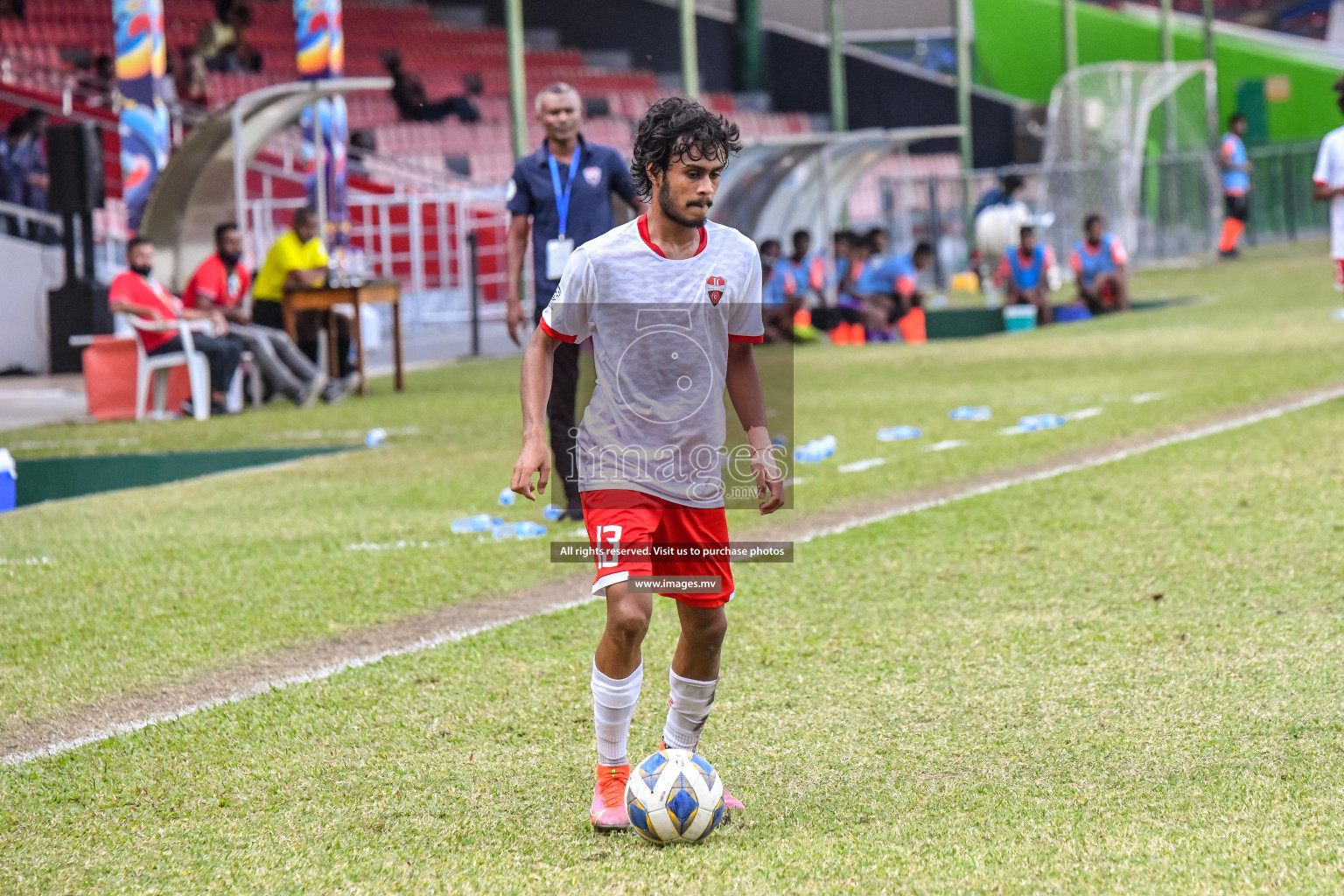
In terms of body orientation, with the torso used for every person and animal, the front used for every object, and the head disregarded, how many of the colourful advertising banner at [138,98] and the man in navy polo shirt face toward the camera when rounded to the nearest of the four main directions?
2

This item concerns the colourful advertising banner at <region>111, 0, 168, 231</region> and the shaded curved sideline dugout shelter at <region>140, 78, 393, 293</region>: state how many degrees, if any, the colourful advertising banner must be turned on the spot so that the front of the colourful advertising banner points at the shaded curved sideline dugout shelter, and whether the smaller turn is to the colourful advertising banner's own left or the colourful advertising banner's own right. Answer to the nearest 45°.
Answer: approximately 45° to the colourful advertising banner's own left

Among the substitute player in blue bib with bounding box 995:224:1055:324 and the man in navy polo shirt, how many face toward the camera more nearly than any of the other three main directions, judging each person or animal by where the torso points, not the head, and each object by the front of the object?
2

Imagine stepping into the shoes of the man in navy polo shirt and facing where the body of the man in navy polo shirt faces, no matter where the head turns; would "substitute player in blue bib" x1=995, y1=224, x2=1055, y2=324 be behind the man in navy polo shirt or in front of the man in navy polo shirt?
behind

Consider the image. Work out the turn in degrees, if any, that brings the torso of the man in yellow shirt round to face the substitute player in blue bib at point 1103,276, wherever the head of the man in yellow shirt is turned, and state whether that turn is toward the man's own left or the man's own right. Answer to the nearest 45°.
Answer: approximately 90° to the man's own left

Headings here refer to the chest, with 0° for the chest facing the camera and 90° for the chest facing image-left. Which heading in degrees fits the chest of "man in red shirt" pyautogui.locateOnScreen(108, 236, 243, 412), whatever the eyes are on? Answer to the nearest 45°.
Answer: approximately 315°

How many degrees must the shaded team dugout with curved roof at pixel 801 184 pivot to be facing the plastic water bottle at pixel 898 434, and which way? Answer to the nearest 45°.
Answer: approximately 45° to its right

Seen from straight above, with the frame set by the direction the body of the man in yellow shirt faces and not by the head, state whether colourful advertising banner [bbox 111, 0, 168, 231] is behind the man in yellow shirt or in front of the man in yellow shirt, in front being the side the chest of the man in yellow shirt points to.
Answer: behind

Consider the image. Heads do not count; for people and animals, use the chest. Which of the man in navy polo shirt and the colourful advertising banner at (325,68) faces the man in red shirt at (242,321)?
the colourful advertising banner

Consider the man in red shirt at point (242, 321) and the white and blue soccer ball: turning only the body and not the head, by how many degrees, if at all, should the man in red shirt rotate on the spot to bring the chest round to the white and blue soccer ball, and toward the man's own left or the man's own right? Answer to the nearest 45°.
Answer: approximately 45° to the man's own right

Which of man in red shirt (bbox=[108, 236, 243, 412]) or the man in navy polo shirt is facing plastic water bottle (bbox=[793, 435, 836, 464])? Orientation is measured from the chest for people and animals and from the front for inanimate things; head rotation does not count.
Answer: the man in red shirt

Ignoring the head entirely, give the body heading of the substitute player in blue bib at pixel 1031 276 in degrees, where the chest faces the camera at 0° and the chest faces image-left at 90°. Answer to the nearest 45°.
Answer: approximately 0°

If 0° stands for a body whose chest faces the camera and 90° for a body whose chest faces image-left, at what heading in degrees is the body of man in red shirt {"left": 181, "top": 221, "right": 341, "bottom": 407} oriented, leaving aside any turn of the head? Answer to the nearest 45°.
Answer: approximately 315°

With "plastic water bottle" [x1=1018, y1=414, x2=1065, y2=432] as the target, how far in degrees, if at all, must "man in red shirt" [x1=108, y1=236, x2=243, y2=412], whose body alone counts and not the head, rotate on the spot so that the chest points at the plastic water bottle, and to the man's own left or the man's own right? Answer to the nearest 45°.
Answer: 0° — they already face it

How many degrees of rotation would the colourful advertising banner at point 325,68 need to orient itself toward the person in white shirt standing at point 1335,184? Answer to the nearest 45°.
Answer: approximately 45° to its left
